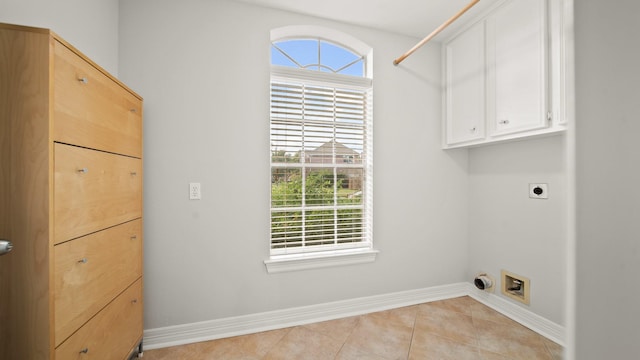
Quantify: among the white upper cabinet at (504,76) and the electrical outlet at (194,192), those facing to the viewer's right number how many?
0

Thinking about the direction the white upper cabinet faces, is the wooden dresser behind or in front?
in front

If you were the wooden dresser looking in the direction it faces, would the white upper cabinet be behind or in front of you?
in front

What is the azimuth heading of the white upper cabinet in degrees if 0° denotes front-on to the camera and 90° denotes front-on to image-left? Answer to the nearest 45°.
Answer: approximately 45°

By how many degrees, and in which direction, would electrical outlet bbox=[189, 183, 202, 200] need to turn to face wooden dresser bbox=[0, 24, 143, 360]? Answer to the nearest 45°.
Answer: approximately 45° to its right

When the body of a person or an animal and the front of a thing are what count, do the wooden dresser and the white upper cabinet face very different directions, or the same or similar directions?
very different directions

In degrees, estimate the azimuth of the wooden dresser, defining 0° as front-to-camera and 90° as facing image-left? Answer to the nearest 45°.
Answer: approximately 315°
